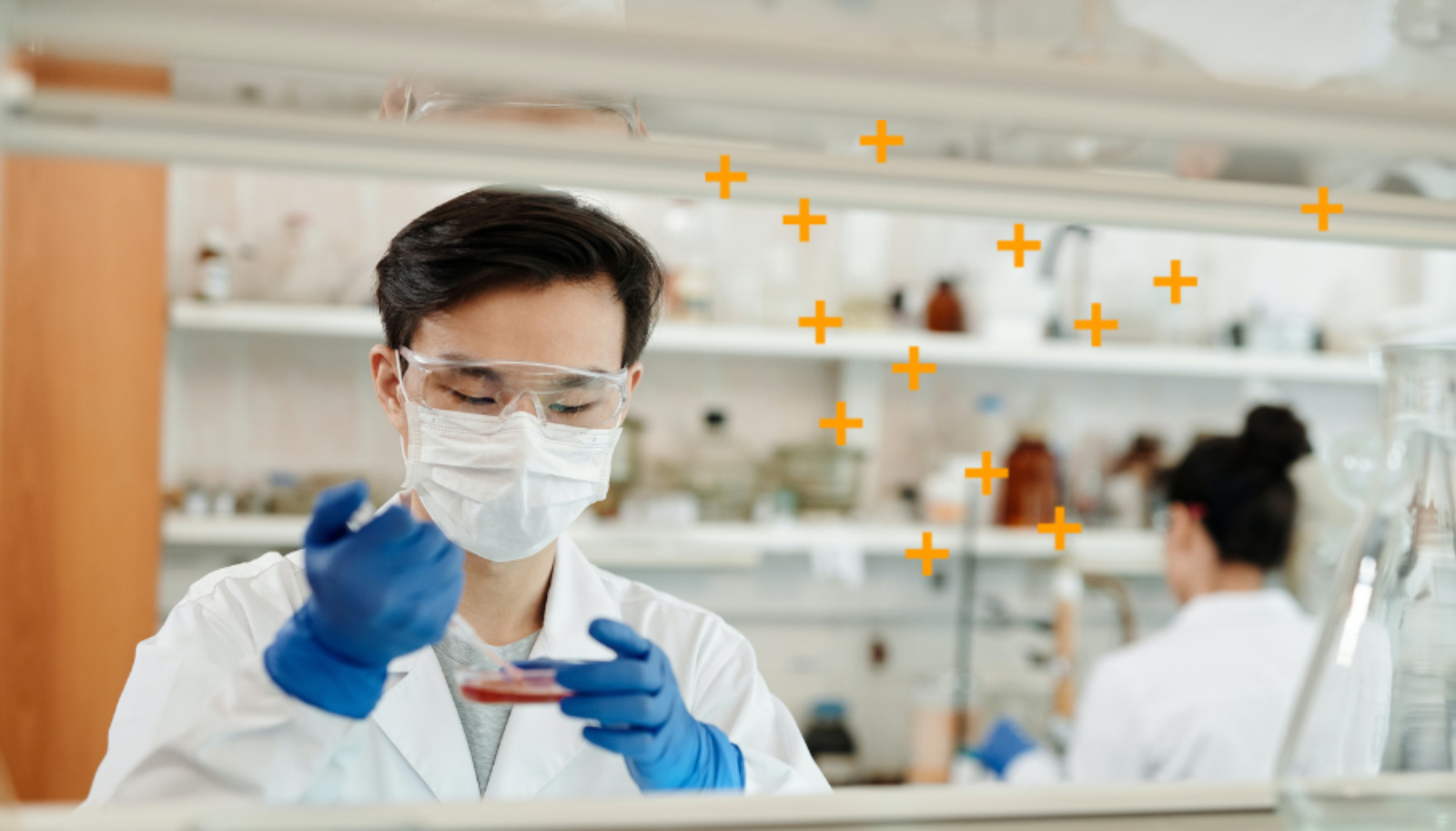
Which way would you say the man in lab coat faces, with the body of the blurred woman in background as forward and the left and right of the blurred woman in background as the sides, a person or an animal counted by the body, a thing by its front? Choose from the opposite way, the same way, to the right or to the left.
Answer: the opposite way

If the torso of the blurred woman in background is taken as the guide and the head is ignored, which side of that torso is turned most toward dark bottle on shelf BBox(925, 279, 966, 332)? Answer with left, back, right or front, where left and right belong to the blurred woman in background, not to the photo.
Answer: front

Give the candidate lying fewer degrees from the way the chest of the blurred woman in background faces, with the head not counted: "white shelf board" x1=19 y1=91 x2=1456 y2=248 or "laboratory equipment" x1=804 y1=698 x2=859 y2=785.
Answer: the laboratory equipment

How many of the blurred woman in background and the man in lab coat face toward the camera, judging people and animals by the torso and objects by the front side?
1

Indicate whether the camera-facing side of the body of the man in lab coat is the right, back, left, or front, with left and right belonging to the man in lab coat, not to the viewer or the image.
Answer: front

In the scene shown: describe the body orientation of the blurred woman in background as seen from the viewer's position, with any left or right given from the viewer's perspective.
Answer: facing away from the viewer and to the left of the viewer

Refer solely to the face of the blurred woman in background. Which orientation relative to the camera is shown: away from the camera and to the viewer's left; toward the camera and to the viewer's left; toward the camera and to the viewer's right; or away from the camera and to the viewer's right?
away from the camera and to the viewer's left
